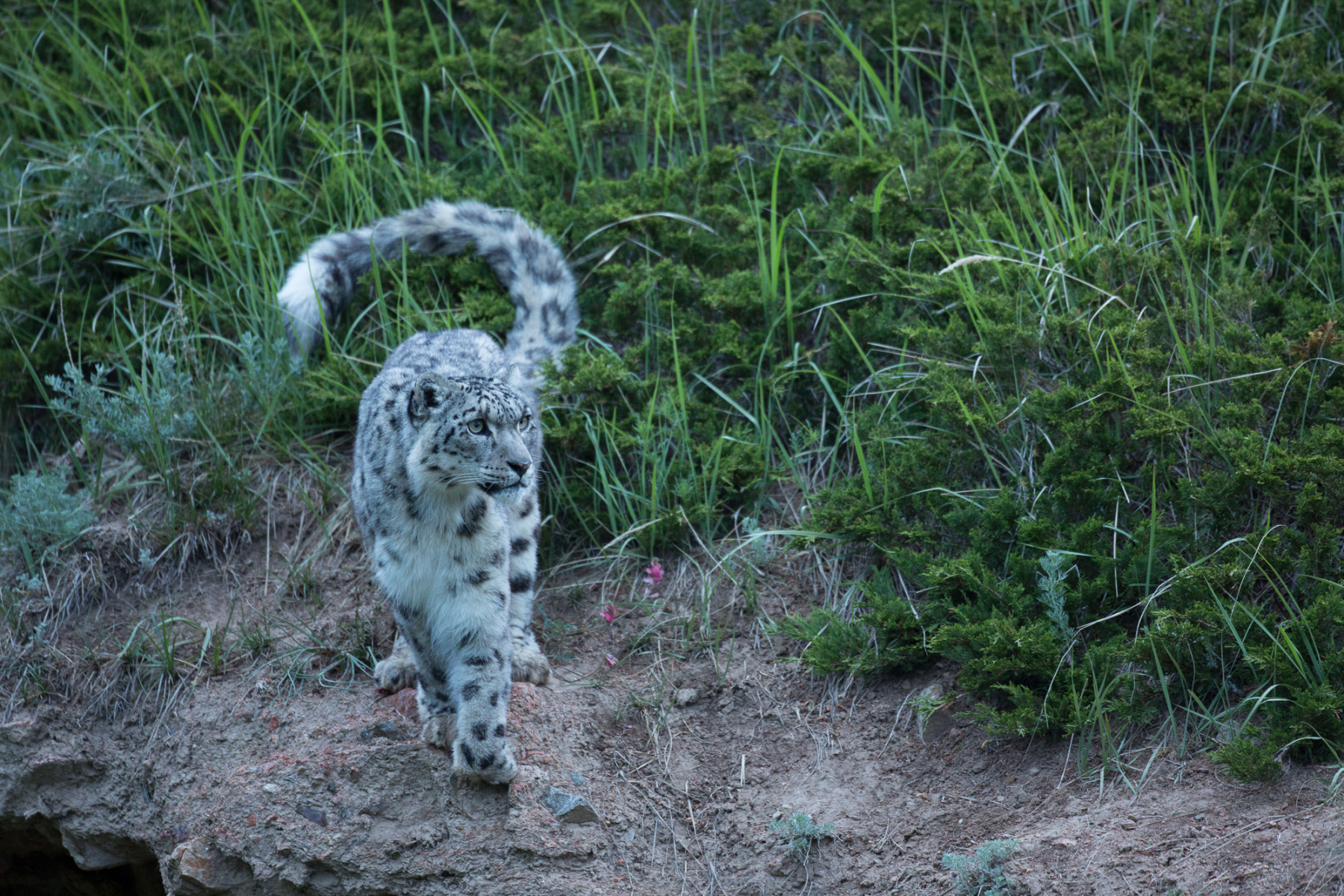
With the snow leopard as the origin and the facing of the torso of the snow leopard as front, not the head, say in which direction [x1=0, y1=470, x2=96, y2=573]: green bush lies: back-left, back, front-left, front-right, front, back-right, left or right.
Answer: back-right

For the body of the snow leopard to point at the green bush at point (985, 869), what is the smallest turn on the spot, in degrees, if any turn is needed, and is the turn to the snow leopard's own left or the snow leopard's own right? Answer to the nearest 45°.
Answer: approximately 45° to the snow leopard's own left

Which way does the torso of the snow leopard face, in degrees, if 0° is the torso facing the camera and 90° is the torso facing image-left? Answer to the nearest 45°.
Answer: approximately 0°
